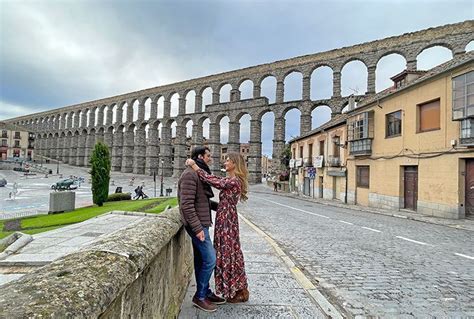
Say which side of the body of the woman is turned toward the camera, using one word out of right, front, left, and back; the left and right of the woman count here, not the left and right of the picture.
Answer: left

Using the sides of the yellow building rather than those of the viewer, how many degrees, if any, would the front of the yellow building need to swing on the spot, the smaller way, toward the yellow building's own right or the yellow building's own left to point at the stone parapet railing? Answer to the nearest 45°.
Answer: approximately 45° to the yellow building's own left

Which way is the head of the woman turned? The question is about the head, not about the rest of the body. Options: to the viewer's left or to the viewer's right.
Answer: to the viewer's left

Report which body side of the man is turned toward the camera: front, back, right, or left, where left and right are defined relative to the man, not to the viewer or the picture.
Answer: right

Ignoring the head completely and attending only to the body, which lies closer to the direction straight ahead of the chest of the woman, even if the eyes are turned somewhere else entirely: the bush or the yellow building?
the bush

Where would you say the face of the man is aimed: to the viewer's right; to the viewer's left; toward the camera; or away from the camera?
to the viewer's right

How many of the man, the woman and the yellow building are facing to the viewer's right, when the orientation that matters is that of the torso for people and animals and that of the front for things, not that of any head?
1

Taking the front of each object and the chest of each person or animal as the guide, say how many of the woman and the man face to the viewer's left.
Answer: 1

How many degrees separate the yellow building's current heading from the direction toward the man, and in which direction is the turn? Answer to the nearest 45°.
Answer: approximately 45° to its left

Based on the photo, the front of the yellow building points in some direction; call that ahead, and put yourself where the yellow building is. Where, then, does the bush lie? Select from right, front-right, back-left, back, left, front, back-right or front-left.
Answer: front-right

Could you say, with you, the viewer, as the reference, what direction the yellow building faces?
facing the viewer and to the left of the viewer
